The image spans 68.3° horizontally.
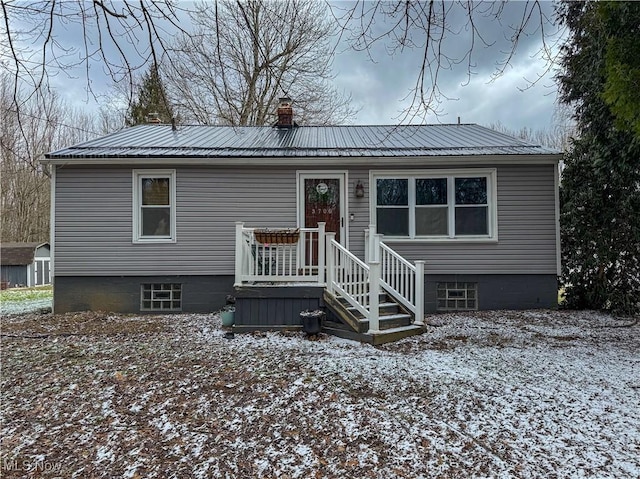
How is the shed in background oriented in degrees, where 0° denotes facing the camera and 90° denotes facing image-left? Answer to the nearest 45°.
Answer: approximately 315°

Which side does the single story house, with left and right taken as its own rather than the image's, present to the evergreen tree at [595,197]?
left

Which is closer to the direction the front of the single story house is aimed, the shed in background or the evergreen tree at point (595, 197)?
the evergreen tree

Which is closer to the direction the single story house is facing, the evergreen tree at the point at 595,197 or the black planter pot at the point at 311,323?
the black planter pot

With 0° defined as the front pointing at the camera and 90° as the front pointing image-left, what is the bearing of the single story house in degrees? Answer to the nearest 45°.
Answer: approximately 0°
